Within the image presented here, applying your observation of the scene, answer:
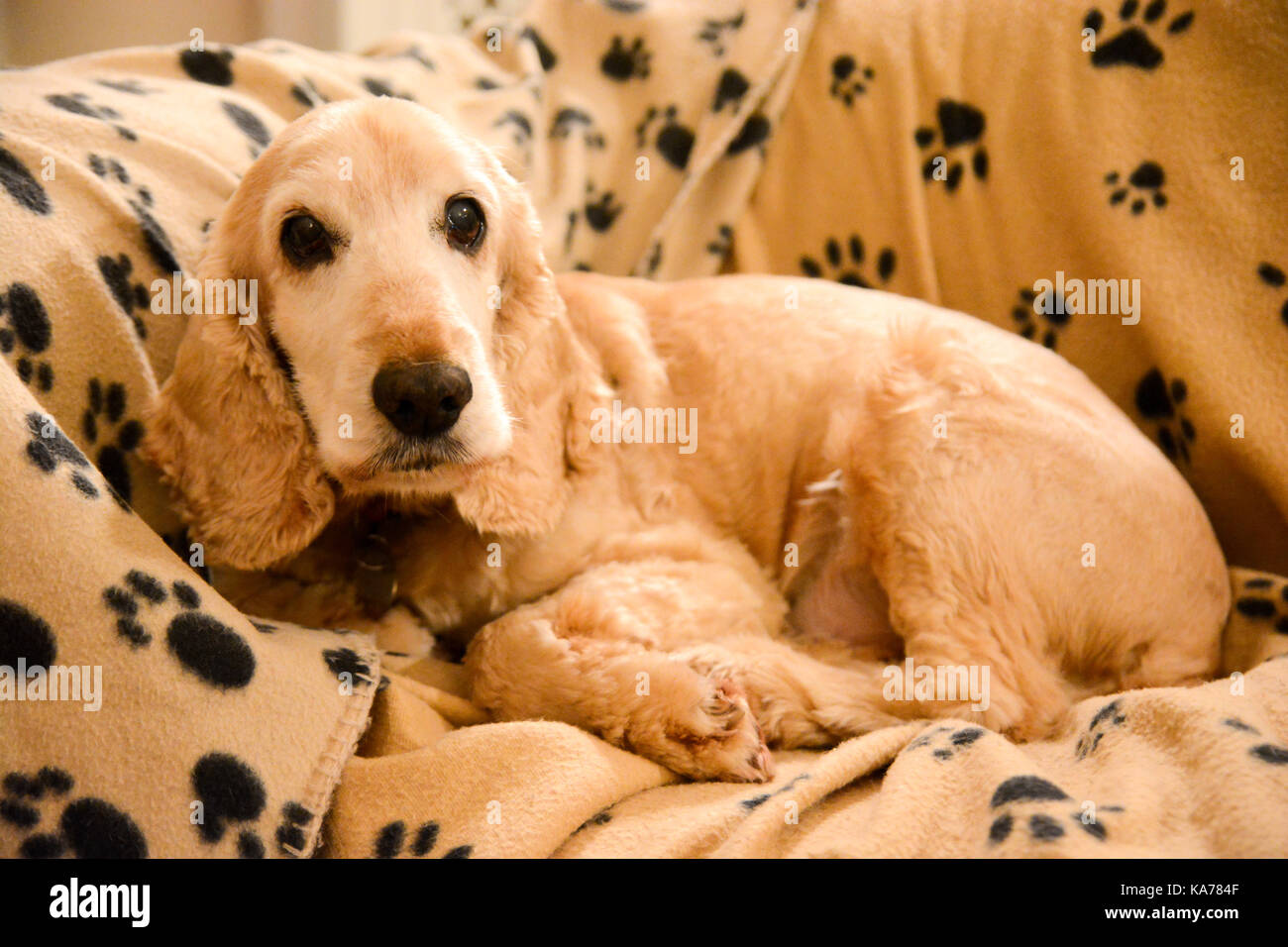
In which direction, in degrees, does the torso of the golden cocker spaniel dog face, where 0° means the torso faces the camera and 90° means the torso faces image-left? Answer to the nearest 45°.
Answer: approximately 90°
